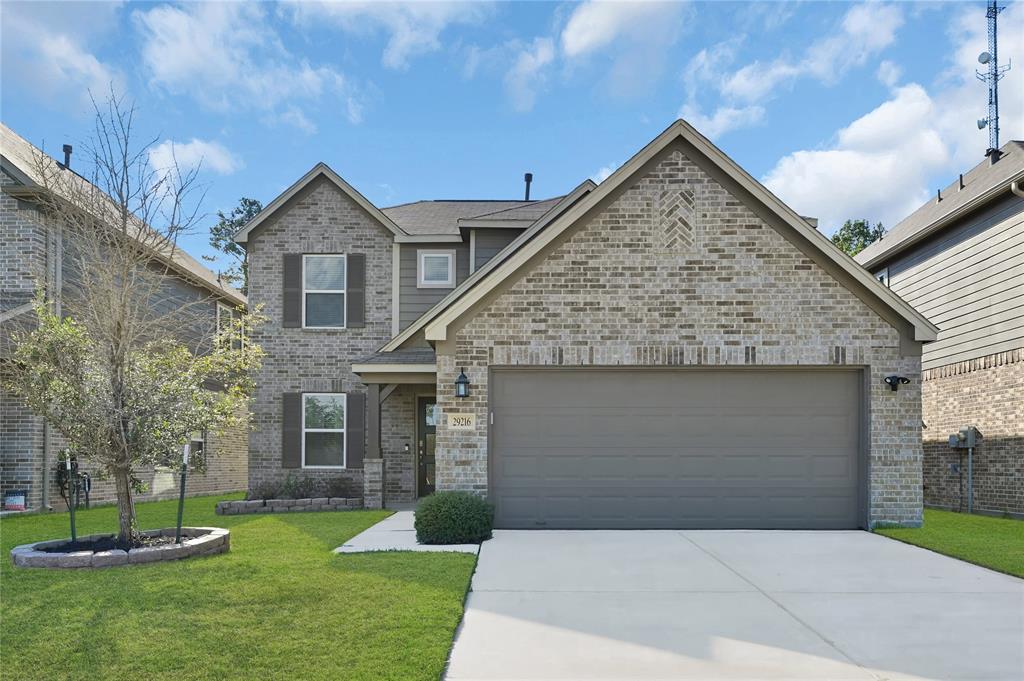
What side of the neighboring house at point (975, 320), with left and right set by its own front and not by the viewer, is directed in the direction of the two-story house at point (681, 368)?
right

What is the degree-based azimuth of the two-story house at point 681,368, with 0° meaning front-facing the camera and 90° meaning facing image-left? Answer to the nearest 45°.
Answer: approximately 0°

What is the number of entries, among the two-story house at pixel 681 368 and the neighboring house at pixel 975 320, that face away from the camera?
0

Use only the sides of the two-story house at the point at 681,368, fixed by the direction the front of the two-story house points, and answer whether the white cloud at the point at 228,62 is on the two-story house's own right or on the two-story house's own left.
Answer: on the two-story house's own right

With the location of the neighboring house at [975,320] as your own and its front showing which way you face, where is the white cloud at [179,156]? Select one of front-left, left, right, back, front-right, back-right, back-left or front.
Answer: right

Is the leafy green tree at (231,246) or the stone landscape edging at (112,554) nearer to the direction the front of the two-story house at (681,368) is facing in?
the stone landscape edging

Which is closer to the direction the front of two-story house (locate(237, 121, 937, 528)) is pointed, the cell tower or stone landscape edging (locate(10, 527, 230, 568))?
the stone landscape edging

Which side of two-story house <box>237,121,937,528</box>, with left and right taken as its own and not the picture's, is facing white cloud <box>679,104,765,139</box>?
back

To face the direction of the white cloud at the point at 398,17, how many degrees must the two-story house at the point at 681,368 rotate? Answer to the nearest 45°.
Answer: approximately 135° to its right

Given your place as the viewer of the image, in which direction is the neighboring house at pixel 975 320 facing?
facing the viewer and to the right of the viewer
